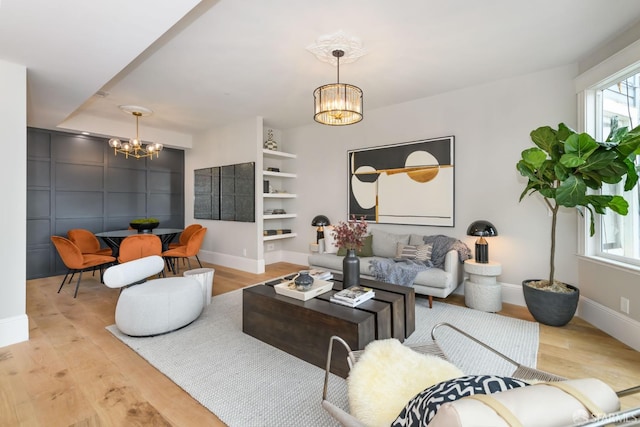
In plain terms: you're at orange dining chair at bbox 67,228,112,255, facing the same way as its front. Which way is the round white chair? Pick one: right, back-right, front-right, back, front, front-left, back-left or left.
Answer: front-right

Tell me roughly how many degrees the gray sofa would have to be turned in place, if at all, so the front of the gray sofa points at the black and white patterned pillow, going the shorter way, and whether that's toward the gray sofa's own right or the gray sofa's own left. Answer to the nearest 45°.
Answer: approximately 45° to the gray sofa's own left

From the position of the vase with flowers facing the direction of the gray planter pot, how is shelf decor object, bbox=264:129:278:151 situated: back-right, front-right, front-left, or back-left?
back-left

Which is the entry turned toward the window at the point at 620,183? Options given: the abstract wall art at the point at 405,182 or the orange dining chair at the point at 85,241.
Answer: the orange dining chair

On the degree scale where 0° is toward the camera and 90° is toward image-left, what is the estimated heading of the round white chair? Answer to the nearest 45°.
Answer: approximately 315°

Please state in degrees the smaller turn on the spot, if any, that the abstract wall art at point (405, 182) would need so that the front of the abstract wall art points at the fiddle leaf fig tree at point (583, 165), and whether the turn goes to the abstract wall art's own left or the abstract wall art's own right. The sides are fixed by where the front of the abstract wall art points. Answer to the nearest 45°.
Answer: approximately 90° to the abstract wall art's own left

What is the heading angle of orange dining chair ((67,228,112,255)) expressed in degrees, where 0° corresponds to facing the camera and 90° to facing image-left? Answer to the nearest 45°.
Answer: approximately 315°

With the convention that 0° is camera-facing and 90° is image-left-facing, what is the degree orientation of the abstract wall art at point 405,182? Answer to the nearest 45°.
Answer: approximately 45°

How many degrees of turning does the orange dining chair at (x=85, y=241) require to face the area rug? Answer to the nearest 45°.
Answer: approximately 45° to its right
